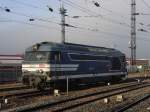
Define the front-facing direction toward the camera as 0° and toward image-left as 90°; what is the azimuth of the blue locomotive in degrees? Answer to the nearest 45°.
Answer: approximately 45°
